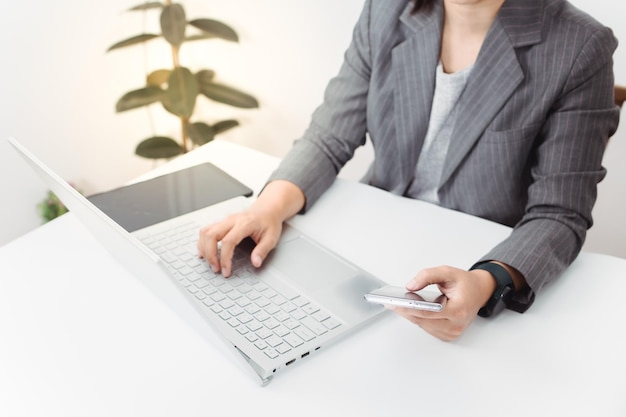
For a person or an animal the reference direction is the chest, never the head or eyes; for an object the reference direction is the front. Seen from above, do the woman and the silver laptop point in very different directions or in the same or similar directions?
very different directions

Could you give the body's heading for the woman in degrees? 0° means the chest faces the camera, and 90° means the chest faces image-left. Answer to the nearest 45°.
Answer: approximately 45°

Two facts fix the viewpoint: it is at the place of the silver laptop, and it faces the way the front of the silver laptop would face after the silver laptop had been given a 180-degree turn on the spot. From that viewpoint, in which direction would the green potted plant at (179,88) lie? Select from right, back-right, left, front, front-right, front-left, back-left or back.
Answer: back-right

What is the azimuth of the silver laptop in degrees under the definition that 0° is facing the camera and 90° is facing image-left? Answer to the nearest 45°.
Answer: approximately 225°

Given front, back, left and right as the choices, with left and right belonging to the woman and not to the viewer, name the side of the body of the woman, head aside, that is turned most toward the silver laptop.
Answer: front

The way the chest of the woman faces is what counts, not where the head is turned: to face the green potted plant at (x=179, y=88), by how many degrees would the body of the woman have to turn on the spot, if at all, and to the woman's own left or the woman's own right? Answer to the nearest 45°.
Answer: approximately 90° to the woman's own right
